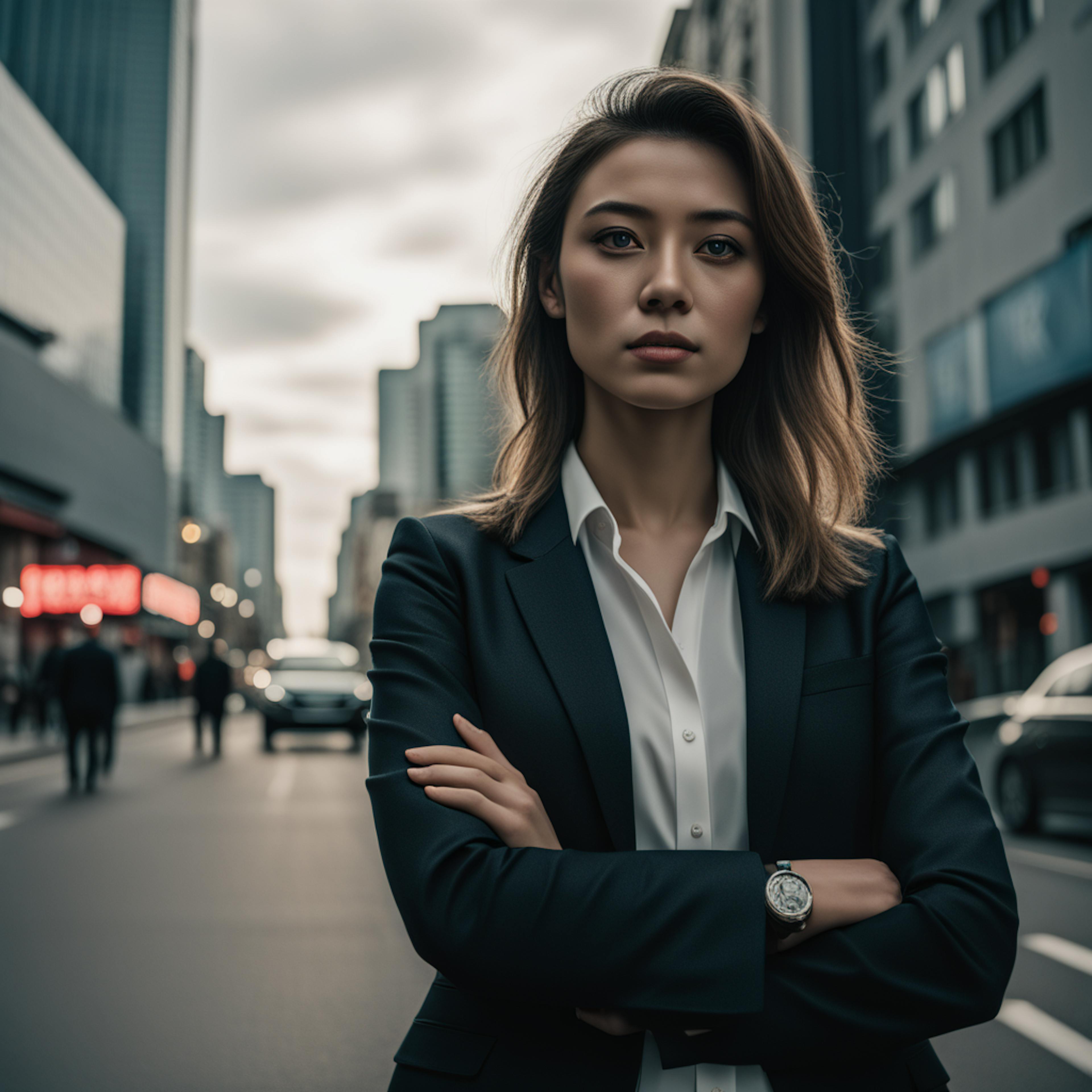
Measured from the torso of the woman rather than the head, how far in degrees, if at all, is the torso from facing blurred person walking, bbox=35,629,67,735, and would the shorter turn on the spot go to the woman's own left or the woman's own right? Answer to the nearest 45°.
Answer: approximately 135° to the woman's own right

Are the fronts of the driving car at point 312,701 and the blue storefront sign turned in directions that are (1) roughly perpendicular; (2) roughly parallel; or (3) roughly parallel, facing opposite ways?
roughly perpendicular

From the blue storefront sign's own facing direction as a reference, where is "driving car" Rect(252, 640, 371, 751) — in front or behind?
in front

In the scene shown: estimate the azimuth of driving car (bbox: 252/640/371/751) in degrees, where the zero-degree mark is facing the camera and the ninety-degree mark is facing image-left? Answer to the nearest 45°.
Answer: approximately 0°

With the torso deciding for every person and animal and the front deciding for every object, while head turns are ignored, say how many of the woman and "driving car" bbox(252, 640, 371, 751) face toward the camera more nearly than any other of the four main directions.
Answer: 2

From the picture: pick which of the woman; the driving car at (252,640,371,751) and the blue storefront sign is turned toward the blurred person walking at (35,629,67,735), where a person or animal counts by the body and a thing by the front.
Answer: the blue storefront sign

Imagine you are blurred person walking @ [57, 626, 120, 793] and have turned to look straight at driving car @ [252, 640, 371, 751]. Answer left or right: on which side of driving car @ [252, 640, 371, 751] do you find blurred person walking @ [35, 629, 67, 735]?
left

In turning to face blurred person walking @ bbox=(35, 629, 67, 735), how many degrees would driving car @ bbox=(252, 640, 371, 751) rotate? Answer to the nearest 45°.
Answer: approximately 135° to its right

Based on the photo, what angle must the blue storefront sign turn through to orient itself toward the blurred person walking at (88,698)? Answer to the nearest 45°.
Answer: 0° — it already faces them

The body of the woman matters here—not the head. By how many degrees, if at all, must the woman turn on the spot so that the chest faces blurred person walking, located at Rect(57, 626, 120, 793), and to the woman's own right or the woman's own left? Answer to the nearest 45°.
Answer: approximately 135° to the woman's own right

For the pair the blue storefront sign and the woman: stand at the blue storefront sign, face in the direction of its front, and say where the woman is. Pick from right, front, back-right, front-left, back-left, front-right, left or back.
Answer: front-left

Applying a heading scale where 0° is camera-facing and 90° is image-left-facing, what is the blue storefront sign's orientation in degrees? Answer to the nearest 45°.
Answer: approximately 45°
